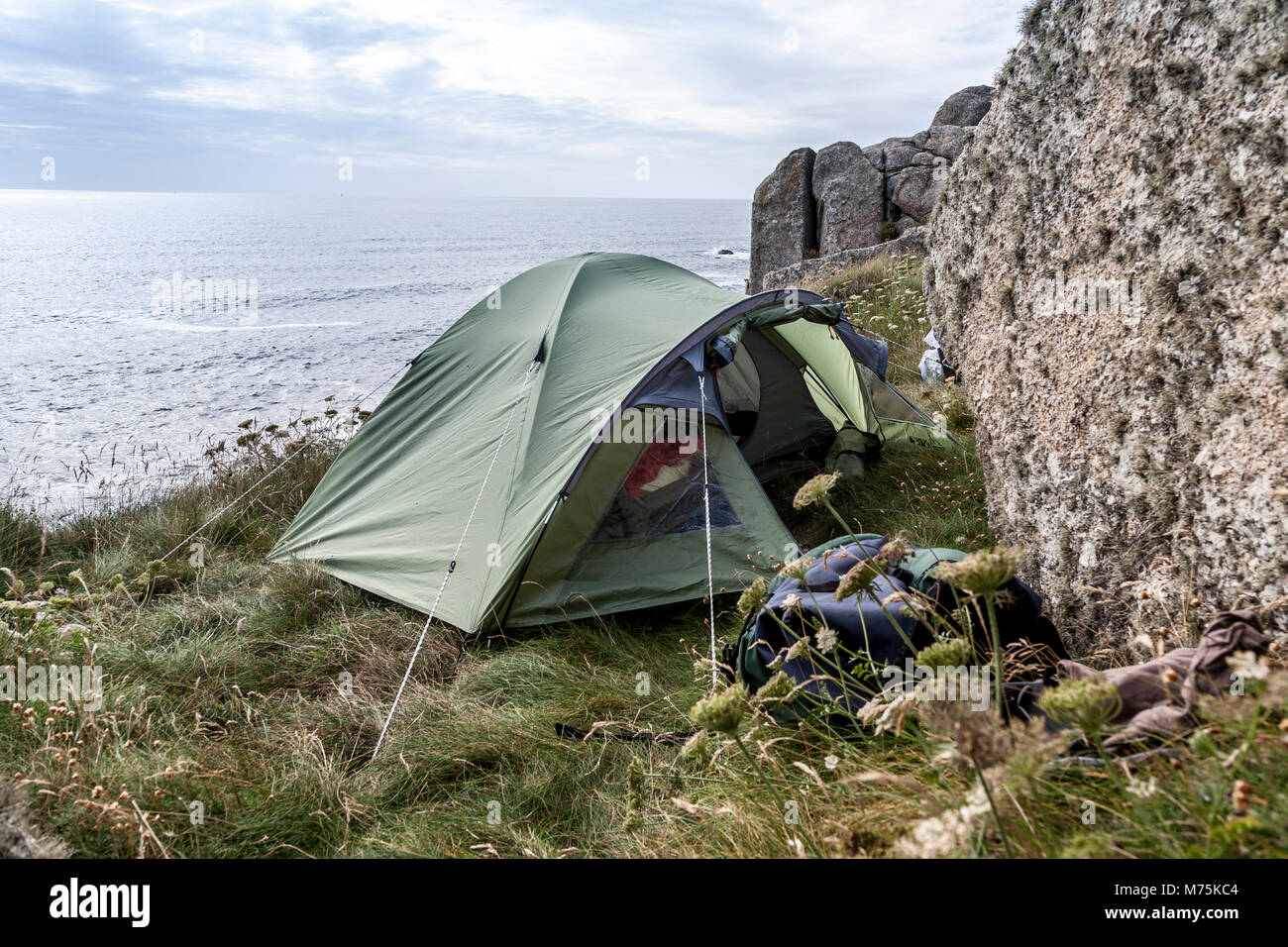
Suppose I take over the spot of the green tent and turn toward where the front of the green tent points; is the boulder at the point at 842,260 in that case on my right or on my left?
on my left

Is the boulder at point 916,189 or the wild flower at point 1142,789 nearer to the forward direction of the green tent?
the wild flower

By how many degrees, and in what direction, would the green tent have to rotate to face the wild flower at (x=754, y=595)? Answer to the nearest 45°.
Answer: approximately 45° to its right

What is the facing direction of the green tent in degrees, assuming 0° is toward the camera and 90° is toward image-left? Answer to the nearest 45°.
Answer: approximately 315°

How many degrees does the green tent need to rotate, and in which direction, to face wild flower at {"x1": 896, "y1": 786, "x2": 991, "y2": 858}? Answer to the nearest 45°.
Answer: approximately 45° to its right

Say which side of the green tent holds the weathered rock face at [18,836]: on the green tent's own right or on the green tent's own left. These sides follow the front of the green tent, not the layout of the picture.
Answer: on the green tent's own right
